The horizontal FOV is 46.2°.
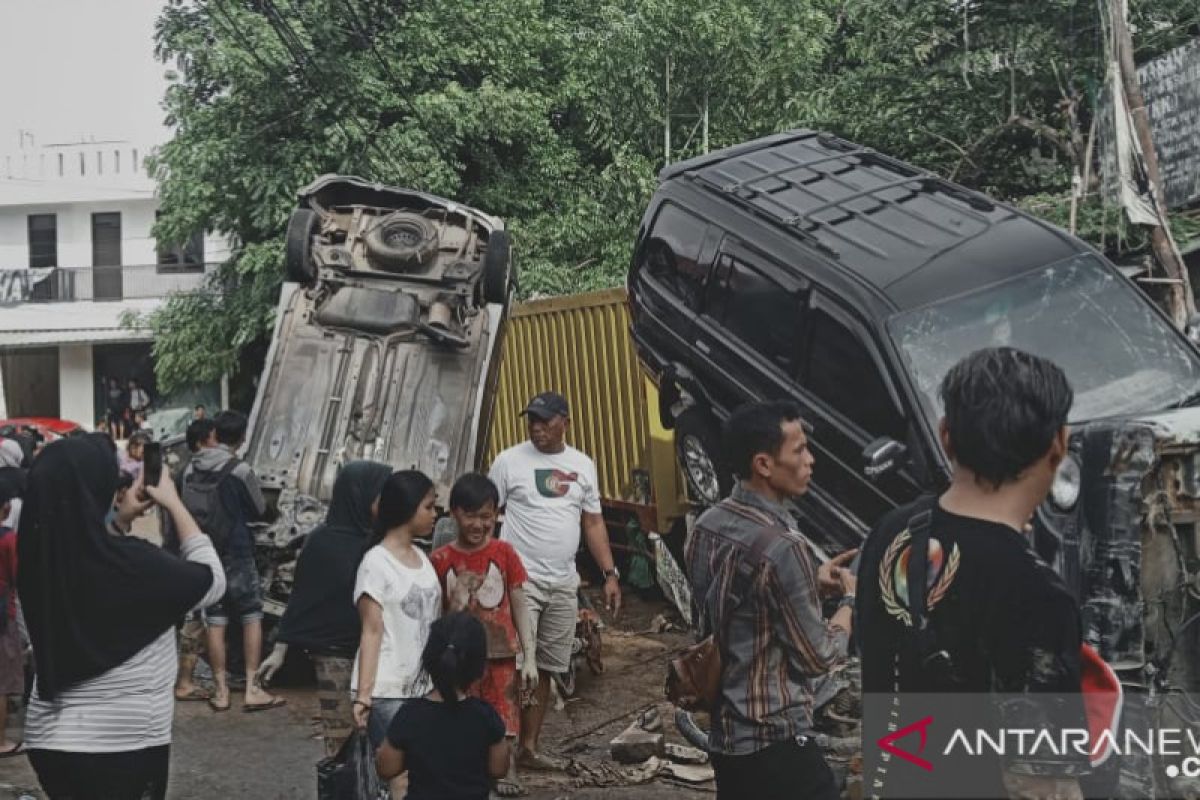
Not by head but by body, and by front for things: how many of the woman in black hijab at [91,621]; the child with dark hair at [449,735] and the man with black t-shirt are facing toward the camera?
0

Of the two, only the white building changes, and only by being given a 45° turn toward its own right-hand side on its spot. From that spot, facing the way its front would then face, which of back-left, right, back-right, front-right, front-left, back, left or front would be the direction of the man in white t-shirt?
front-left

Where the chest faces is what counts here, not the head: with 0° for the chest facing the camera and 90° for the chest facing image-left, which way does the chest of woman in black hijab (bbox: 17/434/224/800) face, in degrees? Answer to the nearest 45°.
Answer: approximately 225°

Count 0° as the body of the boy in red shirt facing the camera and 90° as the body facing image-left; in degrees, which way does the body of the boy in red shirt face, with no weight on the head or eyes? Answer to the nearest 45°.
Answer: approximately 0°

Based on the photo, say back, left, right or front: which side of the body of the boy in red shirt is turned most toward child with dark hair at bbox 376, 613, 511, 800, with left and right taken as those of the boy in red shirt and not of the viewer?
front

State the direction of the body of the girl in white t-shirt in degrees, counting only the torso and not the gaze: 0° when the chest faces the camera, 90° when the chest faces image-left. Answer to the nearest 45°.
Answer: approximately 315°

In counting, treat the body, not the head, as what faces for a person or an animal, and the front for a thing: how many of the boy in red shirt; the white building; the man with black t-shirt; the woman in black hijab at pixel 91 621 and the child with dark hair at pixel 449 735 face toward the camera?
2

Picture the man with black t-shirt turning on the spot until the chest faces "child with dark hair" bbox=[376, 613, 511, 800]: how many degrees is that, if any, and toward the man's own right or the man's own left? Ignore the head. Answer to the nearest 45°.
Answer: approximately 90° to the man's own left

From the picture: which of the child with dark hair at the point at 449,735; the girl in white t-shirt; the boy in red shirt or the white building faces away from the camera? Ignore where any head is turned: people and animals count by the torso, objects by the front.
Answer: the child with dark hair

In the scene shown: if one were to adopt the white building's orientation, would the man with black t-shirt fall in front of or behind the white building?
in front

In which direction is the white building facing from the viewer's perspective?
toward the camera

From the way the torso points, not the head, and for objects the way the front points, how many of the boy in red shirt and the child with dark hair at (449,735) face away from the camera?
1

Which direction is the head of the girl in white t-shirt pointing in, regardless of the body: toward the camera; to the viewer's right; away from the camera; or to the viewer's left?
to the viewer's right

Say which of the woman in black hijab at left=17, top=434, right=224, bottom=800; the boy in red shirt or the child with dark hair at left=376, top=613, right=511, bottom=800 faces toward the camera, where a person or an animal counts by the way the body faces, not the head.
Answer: the boy in red shirt

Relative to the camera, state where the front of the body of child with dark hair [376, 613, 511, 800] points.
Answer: away from the camera

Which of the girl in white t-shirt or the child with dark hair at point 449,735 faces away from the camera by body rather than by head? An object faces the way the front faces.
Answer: the child with dark hair

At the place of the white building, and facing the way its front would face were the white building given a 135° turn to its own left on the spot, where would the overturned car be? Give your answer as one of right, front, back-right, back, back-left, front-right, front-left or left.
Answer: back-right
